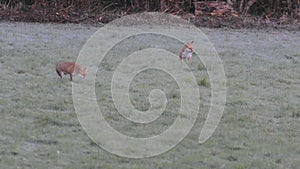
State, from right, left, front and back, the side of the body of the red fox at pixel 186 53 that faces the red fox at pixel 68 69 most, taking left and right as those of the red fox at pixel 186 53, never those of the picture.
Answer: right

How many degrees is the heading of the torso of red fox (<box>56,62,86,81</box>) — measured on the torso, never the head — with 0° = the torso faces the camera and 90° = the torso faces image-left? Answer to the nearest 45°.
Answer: approximately 270°

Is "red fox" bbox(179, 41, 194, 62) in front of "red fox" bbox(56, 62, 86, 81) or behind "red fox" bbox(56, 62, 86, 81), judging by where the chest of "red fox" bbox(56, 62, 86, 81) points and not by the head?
in front

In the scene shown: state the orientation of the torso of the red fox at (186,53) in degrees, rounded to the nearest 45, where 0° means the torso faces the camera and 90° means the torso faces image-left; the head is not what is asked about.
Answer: approximately 315°

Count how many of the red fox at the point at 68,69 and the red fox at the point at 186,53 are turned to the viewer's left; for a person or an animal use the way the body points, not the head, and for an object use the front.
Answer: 0
